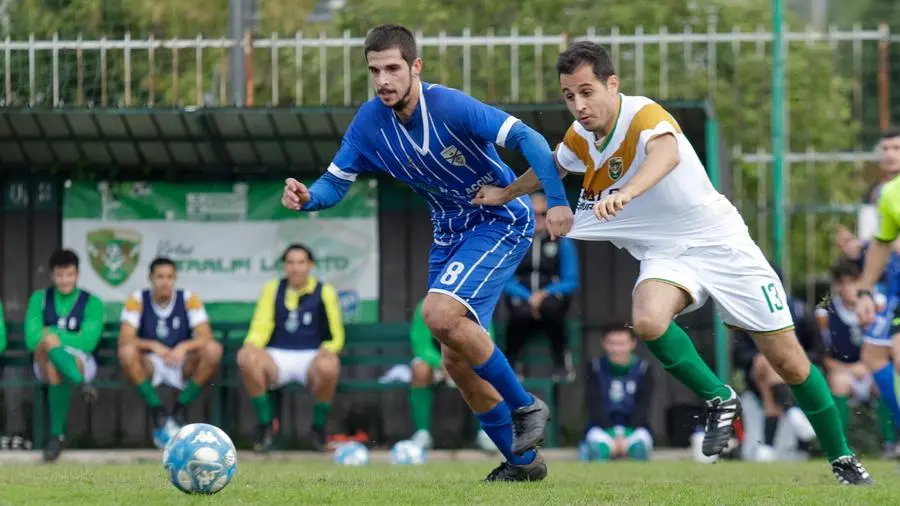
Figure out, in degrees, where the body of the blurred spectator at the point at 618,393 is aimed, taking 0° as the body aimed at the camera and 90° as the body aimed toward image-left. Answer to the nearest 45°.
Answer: approximately 0°

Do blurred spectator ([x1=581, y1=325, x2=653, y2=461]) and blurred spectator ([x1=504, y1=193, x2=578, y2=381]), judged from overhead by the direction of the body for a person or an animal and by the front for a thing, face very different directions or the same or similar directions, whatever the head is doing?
same or similar directions

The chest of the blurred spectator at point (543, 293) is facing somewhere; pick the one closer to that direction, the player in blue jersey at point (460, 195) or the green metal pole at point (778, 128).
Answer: the player in blue jersey

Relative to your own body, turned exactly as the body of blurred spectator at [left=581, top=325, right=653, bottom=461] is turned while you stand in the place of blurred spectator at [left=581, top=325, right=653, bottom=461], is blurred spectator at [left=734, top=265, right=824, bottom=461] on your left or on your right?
on your left

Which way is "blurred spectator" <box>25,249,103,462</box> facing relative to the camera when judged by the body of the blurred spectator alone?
toward the camera

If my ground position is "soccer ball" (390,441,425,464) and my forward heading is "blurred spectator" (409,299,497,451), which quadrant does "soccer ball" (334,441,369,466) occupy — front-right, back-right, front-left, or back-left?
back-left

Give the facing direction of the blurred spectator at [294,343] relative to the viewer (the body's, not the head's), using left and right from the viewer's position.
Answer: facing the viewer

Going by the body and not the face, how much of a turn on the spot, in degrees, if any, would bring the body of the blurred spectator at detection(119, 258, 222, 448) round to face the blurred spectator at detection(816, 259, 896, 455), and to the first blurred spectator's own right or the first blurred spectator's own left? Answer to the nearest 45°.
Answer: approximately 90° to the first blurred spectator's own left

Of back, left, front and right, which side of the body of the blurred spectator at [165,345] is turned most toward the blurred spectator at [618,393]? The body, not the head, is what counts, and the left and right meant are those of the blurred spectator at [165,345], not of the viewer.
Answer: left

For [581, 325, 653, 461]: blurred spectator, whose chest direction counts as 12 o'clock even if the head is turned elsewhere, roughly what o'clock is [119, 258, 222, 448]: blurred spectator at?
[119, 258, 222, 448]: blurred spectator is roughly at 3 o'clock from [581, 325, 653, 461]: blurred spectator.

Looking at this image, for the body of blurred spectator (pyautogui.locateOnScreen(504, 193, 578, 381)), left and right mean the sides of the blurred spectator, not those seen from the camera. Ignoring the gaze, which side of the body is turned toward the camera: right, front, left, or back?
front

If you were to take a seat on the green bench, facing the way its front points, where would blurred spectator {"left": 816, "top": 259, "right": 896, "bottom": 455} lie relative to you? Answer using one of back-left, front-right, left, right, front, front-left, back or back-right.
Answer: left
